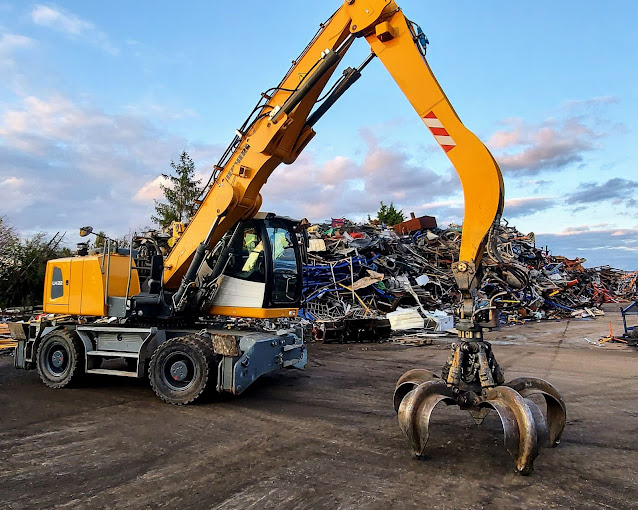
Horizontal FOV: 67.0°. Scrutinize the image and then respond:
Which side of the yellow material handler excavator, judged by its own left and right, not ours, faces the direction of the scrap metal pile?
left

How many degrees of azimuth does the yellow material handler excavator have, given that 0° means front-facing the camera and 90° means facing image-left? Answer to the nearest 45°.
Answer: approximately 315°
